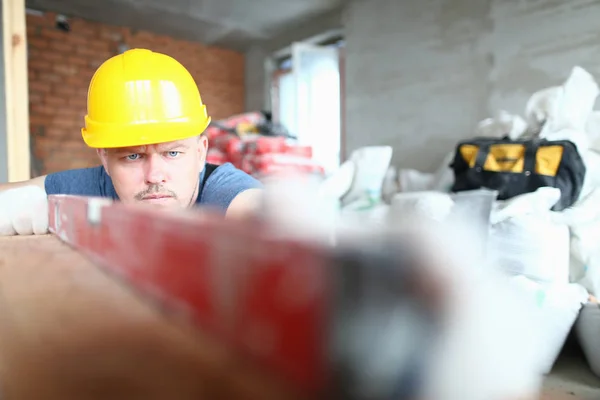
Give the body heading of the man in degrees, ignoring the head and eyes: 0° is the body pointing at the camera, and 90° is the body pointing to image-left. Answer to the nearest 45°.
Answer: approximately 0°

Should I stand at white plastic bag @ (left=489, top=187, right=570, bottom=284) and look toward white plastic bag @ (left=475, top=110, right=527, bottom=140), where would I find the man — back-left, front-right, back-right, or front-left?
back-left

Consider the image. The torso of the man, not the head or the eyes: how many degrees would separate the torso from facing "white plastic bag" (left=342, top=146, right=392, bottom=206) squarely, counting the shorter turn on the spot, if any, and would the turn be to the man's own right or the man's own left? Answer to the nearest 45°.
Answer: approximately 135° to the man's own left
